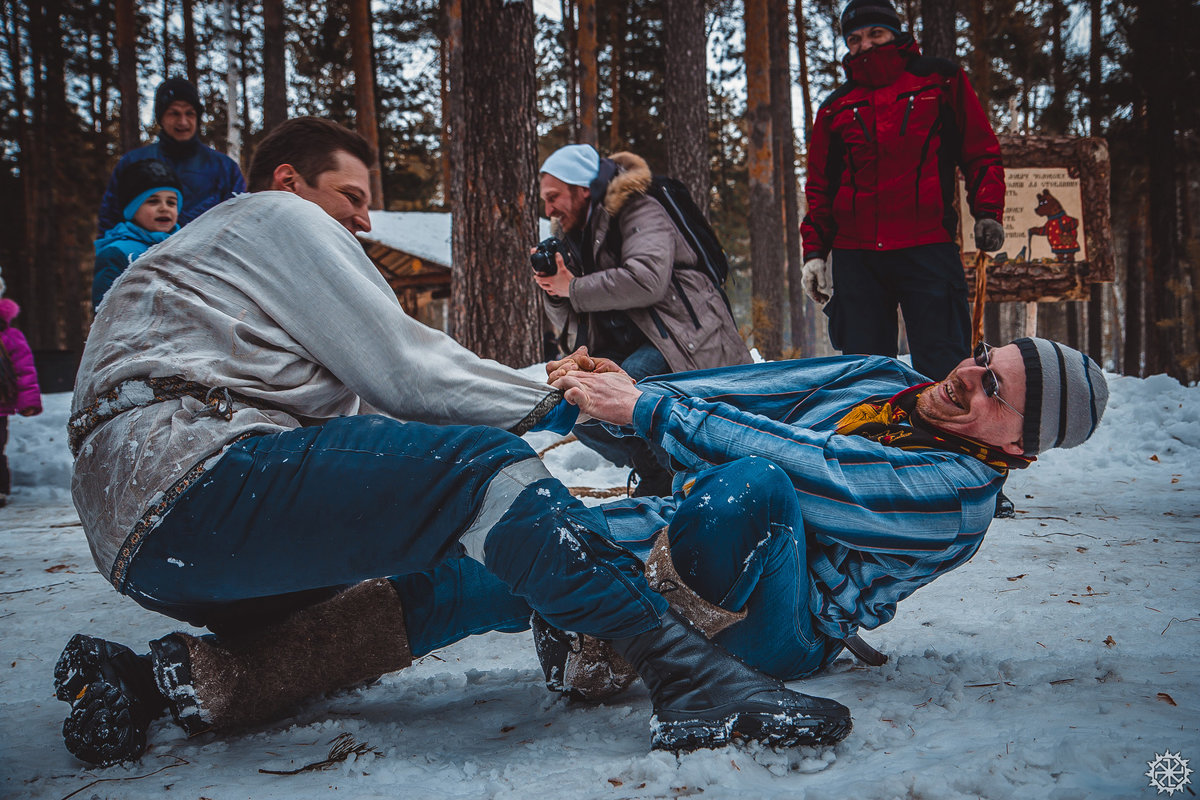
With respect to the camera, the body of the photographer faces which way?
to the viewer's left

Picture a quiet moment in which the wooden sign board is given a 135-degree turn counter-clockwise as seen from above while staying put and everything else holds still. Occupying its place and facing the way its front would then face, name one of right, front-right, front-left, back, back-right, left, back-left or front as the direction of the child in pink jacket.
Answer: back

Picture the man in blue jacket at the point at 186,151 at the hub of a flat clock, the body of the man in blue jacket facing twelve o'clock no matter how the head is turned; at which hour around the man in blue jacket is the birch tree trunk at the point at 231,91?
The birch tree trunk is roughly at 6 o'clock from the man in blue jacket.

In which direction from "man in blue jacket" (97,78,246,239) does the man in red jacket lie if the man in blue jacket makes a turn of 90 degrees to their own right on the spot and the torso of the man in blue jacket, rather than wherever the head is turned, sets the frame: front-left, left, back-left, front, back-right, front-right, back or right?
back-left

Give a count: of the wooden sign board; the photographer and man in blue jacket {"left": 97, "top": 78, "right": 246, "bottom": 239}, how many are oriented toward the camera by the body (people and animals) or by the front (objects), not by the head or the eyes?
2

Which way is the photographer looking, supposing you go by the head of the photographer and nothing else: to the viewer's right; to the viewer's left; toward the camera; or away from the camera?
to the viewer's left

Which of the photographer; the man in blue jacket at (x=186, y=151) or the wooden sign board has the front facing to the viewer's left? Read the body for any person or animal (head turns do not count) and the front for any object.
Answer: the photographer

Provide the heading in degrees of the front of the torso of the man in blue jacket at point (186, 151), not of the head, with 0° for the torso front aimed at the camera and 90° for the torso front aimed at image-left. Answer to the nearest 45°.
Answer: approximately 0°
